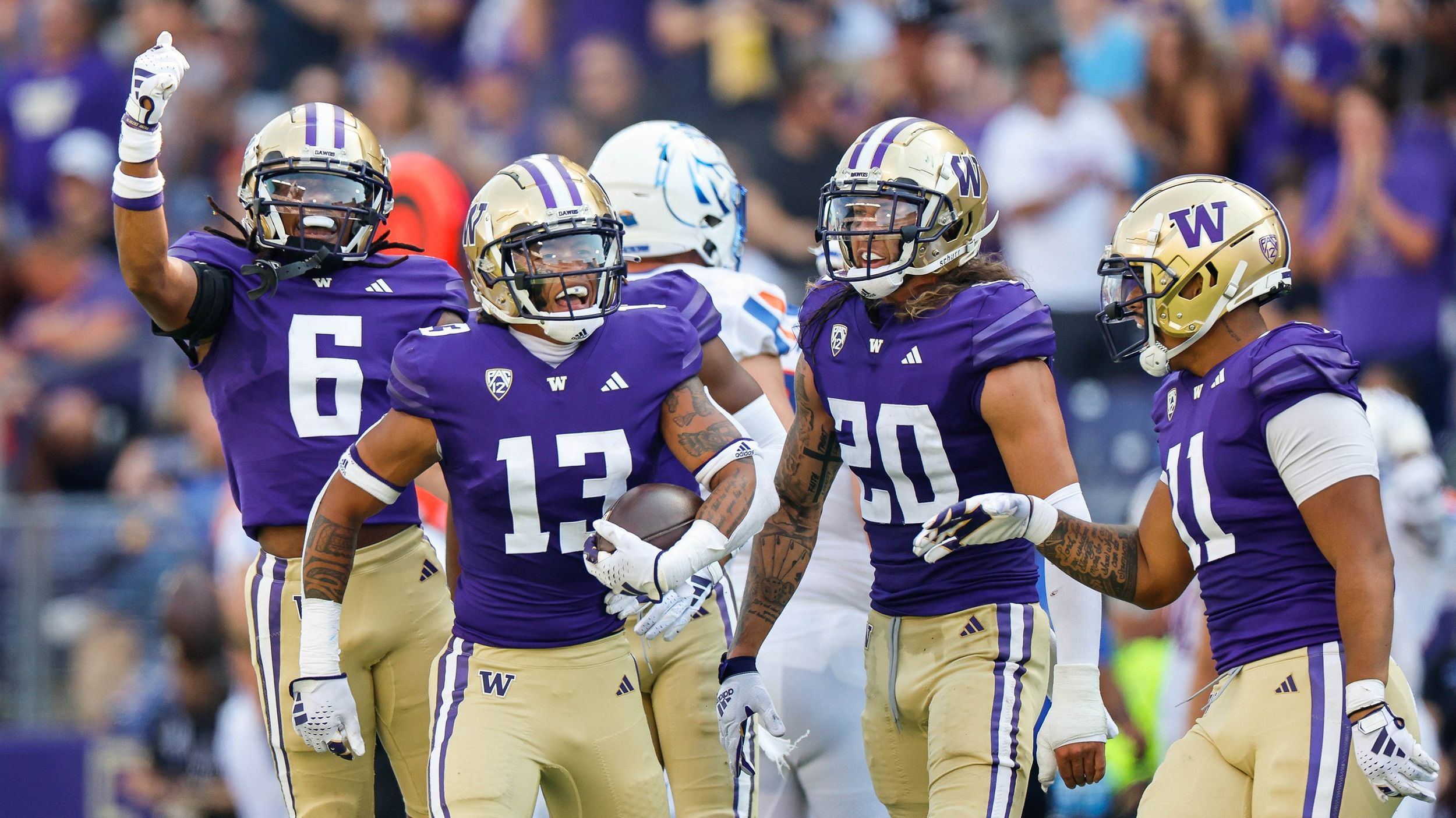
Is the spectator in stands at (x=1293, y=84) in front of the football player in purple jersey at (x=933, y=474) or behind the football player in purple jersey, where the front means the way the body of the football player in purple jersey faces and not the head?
behind

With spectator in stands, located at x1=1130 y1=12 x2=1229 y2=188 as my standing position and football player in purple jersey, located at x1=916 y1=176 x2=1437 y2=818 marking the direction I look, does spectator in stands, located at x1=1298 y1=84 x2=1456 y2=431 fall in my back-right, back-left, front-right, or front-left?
front-left

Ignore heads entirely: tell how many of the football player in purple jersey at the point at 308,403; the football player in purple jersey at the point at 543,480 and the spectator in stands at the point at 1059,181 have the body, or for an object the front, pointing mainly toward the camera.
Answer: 3

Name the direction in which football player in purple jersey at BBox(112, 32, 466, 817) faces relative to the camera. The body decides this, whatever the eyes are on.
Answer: toward the camera

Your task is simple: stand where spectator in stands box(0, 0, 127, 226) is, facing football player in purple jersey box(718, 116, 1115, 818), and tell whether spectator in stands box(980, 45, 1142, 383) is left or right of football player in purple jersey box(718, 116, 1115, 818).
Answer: left

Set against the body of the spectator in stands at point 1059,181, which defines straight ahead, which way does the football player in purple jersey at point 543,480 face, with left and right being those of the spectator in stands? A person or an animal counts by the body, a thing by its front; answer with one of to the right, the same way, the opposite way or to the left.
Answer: the same way

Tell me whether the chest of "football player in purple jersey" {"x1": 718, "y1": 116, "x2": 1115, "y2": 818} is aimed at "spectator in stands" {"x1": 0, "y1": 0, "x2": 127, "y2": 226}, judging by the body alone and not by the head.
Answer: no

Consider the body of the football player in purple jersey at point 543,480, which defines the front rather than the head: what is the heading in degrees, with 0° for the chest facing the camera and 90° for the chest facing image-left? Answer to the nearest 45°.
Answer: approximately 0°

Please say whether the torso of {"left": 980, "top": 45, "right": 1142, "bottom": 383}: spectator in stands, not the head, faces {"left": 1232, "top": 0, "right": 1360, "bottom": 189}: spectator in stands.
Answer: no

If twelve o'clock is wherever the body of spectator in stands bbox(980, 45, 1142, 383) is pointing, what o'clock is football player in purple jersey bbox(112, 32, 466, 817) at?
The football player in purple jersey is roughly at 1 o'clock from the spectator in stands.

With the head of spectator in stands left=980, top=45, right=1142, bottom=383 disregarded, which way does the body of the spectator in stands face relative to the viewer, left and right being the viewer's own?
facing the viewer

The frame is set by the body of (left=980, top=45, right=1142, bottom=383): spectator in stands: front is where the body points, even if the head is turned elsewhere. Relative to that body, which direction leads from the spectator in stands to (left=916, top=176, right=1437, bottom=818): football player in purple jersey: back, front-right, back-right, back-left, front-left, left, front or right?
front

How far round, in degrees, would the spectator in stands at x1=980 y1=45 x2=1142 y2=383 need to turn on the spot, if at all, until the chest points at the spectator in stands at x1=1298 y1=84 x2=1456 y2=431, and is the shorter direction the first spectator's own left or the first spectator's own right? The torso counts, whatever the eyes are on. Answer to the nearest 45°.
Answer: approximately 90° to the first spectator's own left

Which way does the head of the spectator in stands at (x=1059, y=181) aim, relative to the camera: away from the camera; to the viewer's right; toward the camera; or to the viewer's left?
toward the camera

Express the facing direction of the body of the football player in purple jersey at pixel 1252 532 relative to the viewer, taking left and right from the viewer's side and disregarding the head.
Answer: facing the viewer and to the left of the viewer

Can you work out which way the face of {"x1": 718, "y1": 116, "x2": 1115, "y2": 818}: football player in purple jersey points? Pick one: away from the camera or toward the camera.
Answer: toward the camera

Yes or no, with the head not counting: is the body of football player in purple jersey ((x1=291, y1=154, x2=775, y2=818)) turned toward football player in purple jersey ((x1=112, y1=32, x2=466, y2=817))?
no

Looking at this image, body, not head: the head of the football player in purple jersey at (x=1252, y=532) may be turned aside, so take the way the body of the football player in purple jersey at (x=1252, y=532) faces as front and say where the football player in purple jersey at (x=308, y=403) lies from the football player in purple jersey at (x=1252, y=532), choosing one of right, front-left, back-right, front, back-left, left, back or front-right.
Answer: front-right
